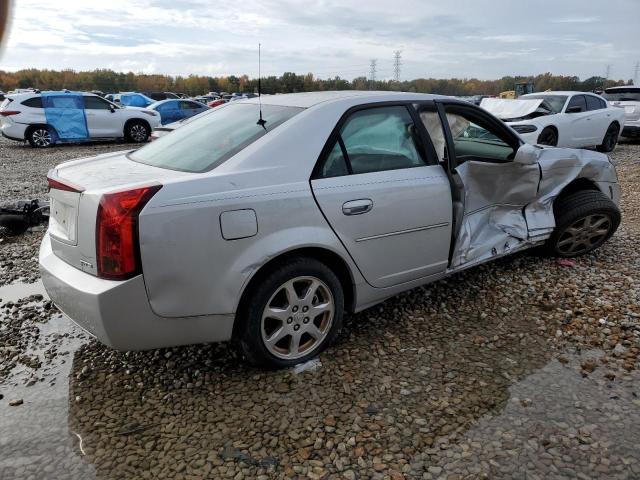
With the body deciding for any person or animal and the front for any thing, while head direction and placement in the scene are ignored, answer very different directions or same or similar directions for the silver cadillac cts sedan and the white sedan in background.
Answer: very different directions

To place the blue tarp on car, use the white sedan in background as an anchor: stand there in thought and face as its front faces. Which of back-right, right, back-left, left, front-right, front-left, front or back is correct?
front-right

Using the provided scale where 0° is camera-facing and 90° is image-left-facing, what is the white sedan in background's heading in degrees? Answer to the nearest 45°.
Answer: approximately 45°

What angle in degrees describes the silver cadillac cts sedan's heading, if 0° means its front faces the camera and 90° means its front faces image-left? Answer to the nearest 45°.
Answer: approximately 225°

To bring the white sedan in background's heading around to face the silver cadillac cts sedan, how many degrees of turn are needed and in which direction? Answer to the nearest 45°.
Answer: approximately 45° to its left

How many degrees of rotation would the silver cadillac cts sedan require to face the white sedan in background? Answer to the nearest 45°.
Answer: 0° — it already faces it

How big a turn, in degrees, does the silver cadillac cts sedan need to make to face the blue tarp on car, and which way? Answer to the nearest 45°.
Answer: approximately 90° to its left
